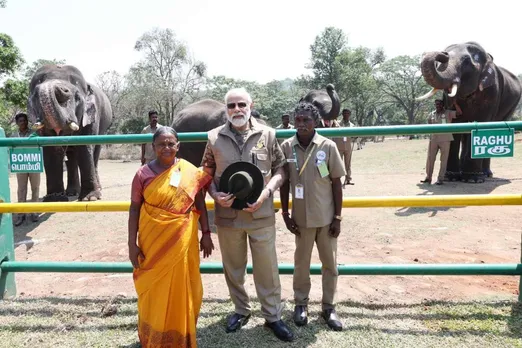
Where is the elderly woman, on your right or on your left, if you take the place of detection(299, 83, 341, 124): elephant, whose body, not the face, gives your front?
on your right

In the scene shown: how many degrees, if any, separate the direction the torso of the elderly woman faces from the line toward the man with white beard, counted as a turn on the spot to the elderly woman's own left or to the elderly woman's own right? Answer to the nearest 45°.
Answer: approximately 90° to the elderly woman's own left

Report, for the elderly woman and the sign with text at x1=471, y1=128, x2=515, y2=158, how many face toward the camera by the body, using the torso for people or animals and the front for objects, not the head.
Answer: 2

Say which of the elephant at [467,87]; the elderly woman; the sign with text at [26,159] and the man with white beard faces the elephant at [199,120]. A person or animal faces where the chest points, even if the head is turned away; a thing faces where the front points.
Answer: the elephant at [467,87]

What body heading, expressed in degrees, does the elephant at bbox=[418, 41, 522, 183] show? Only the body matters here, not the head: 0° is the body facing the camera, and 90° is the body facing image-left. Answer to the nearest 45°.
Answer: approximately 45°

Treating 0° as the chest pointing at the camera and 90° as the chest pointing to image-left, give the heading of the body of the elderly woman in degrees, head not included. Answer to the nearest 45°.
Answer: approximately 0°

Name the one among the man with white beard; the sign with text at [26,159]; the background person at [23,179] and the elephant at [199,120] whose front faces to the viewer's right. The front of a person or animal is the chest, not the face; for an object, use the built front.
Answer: the elephant

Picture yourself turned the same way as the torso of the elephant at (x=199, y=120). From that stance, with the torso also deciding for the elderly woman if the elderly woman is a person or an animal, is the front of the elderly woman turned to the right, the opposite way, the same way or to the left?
to the right

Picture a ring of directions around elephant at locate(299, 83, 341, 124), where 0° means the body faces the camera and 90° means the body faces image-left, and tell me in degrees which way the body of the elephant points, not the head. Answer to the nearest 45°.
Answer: approximately 270°

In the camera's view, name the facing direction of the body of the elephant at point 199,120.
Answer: to the viewer's right
